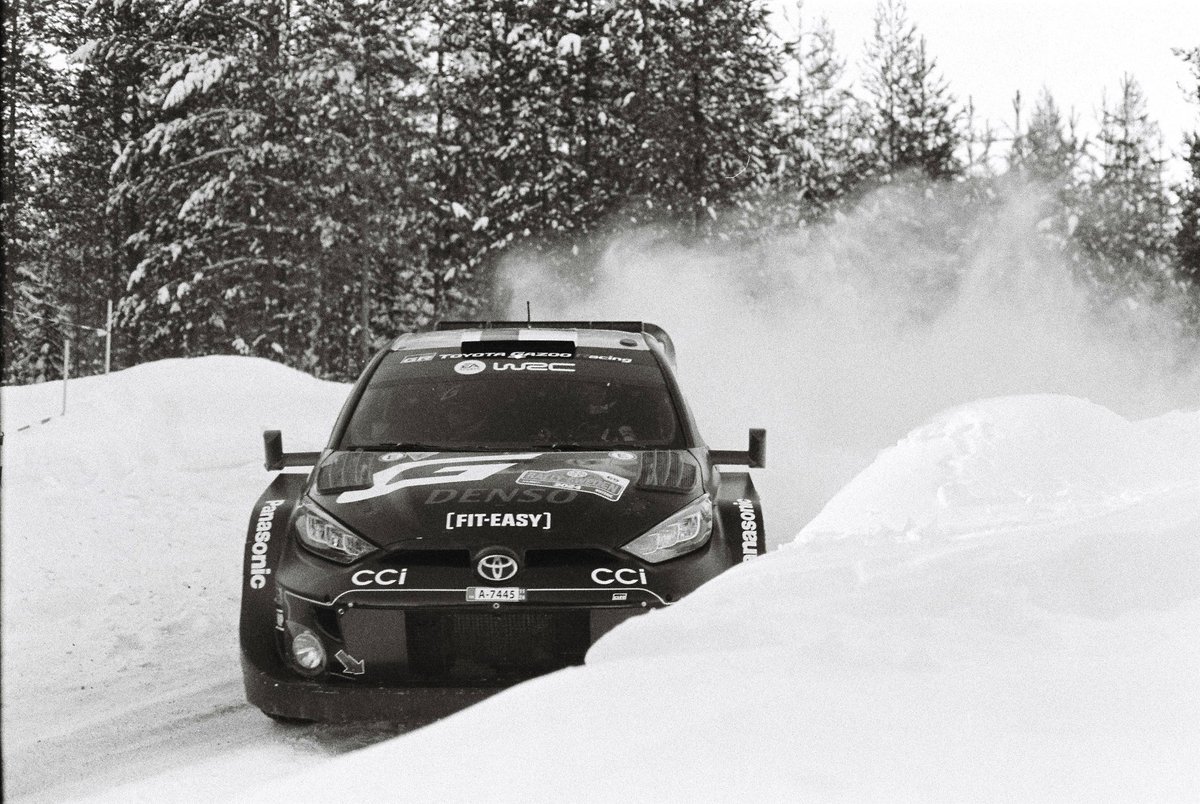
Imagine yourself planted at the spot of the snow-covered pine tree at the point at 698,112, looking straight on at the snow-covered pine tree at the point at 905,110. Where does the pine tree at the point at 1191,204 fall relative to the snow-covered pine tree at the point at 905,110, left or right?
right

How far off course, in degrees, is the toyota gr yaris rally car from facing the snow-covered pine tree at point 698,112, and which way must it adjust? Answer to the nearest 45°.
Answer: approximately 180°

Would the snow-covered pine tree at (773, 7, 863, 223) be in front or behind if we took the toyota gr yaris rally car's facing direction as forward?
behind

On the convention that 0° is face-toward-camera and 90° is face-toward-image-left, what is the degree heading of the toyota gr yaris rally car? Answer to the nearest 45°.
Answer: approximately 0°

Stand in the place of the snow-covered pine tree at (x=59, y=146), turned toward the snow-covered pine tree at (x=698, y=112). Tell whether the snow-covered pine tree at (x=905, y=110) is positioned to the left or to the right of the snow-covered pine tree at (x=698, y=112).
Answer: left

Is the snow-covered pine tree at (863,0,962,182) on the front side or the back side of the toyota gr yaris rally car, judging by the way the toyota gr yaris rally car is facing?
on the back side

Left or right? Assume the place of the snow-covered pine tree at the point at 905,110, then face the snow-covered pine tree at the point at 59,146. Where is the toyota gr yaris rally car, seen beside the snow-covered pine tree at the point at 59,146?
left

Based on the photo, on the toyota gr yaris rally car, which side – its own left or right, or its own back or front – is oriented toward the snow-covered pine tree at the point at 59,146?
back
